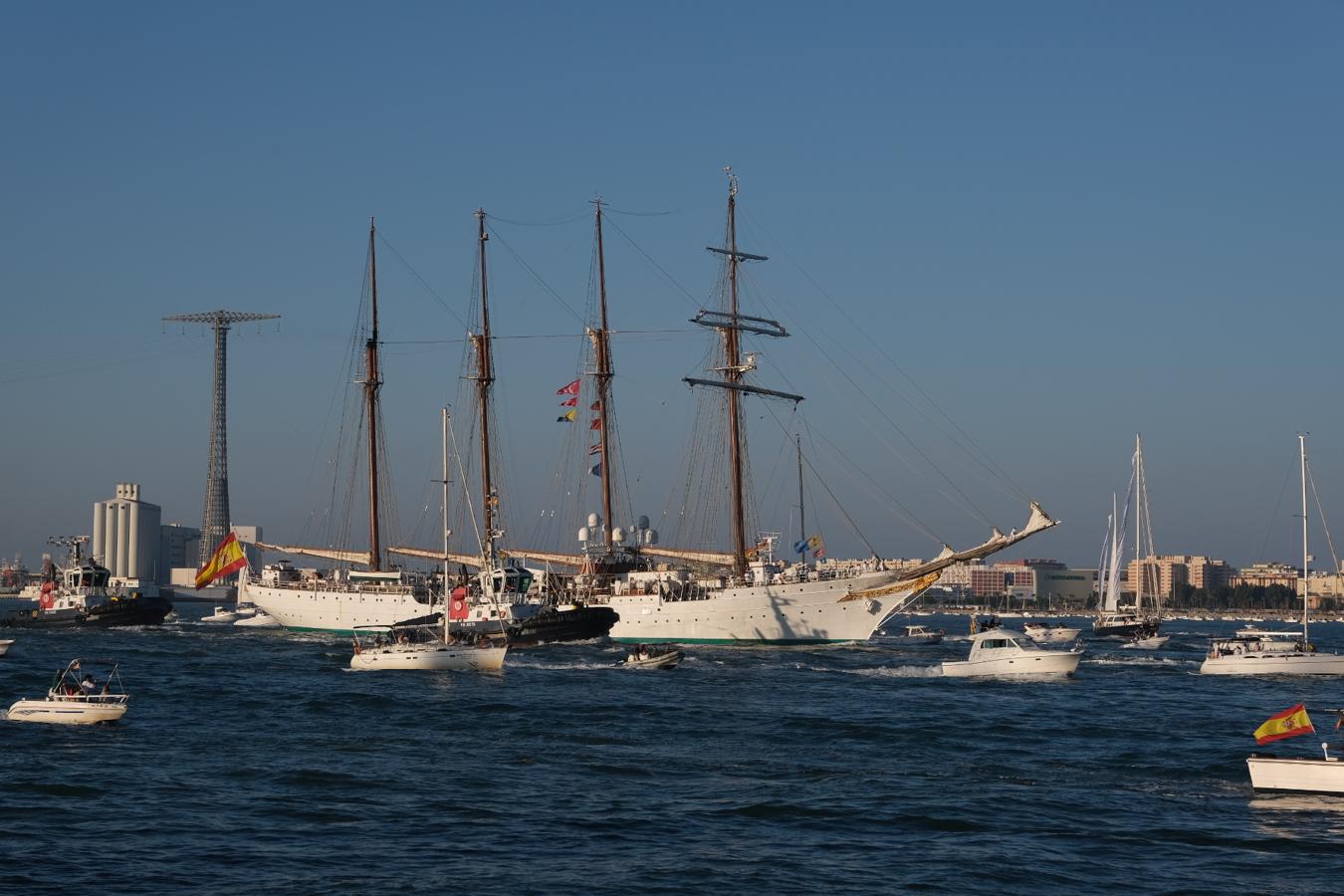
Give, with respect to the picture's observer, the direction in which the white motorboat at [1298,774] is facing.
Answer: facing to the right of the viewer
